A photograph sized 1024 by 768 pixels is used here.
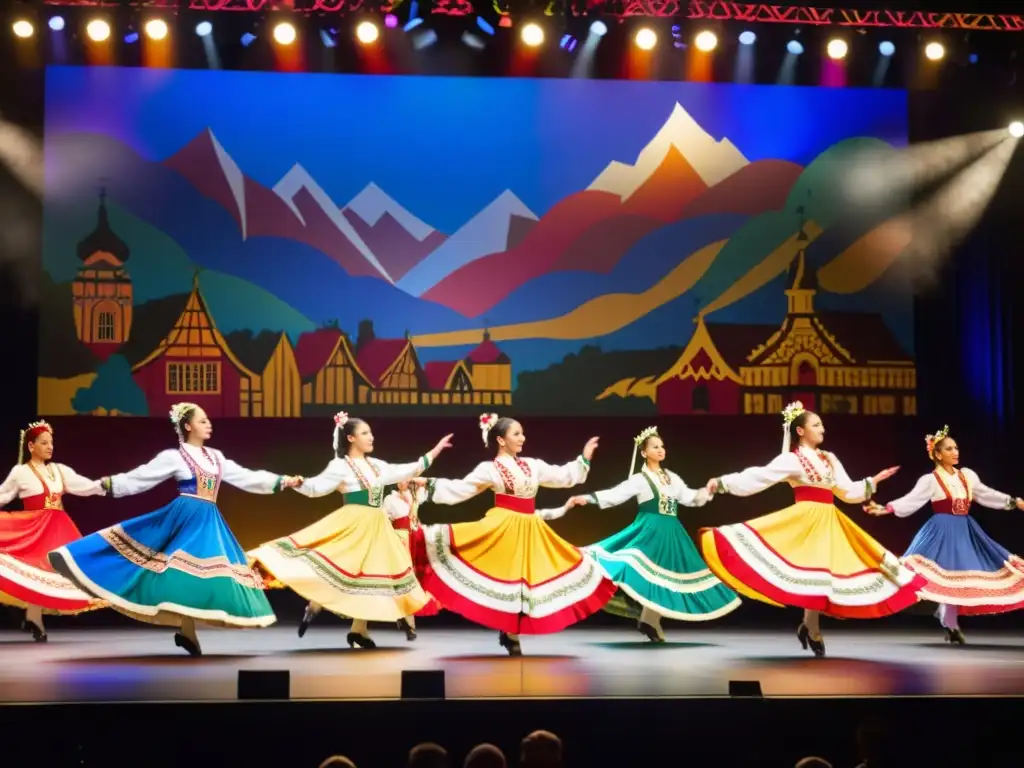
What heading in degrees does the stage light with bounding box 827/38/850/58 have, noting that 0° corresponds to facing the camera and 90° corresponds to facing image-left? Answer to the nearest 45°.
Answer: approximately 0°

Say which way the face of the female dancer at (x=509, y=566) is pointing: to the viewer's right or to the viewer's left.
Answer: to the viewer's right

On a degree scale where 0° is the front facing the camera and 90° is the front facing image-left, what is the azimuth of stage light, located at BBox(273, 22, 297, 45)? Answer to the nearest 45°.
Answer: approximately 0°

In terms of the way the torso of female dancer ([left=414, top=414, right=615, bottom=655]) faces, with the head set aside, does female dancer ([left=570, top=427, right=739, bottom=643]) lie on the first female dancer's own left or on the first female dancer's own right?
on the first female dancer's own left
